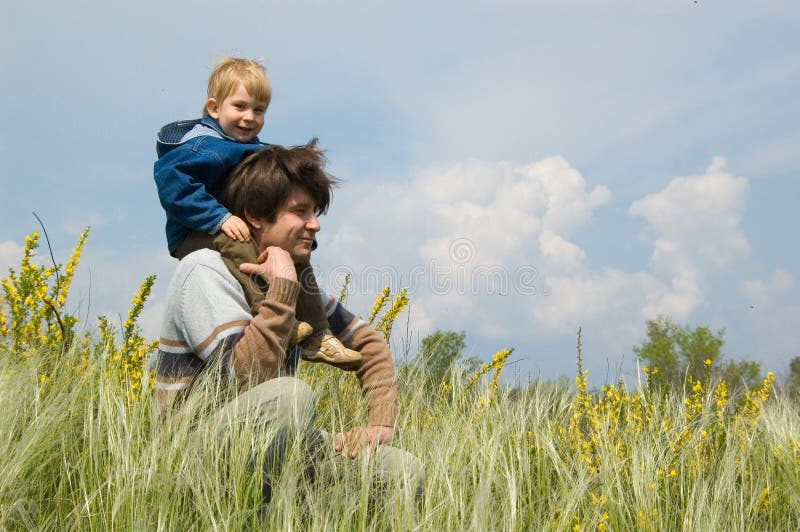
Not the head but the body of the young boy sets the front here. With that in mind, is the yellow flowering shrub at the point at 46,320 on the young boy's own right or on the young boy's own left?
on the young boy's own left

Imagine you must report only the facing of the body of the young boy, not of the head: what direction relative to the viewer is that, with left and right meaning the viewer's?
facing to the right of the viewer
